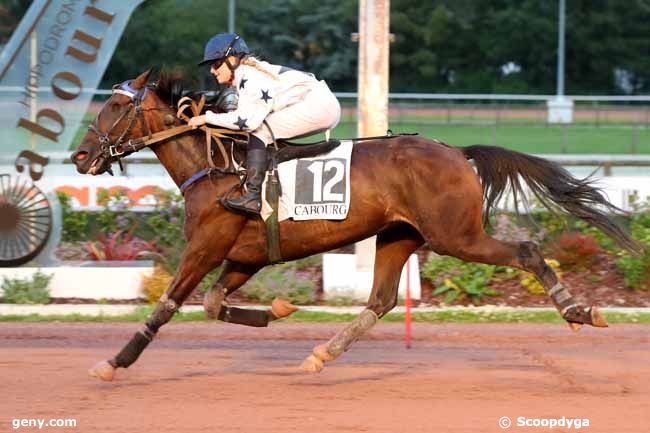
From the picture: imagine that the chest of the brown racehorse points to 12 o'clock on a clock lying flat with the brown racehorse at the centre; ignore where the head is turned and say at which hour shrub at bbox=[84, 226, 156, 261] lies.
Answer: The shrub is roughly at 2 o'clock from the brown racehorse.

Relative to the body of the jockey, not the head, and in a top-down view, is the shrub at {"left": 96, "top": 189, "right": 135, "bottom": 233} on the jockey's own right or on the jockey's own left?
on the jockey's own right

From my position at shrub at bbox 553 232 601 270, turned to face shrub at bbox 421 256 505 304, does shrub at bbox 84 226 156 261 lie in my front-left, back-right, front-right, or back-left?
front-right

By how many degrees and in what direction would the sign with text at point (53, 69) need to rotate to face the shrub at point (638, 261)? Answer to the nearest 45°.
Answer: approximately 90° to its left

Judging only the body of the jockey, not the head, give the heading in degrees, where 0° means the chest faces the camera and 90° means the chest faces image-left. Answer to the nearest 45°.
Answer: approximately 90°

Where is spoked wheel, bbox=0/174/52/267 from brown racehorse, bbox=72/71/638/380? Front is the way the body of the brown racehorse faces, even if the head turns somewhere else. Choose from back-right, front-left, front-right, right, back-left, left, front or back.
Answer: front-right

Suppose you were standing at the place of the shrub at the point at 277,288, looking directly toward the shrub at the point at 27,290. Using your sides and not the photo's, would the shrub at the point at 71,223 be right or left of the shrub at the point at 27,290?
right

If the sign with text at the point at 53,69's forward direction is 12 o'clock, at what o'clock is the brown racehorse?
The brown racehorse is roughly at 11 o'clock from the sign with text.

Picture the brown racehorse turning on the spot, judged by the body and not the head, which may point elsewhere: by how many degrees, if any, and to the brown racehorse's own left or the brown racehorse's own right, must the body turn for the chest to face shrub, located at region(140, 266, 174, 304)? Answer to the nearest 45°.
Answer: approximately 45° to the brown racehorse's own right

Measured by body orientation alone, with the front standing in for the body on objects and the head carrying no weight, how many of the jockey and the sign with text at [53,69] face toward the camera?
1

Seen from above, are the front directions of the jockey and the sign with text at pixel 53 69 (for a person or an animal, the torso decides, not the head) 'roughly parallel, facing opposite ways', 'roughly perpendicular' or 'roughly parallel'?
roughly perpendicular

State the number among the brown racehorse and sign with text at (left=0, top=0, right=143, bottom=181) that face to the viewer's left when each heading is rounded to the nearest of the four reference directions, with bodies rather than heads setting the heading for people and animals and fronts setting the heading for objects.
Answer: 1

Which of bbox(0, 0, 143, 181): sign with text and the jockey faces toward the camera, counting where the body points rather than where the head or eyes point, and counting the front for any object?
the sign with text

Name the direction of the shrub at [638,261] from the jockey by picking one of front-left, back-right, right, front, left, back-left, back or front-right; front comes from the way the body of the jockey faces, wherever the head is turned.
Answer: back-right

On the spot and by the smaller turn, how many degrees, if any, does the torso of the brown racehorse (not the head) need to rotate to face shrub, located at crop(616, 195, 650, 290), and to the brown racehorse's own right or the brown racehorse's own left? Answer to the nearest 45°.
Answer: approximately 135° to the brown racehorse's own right

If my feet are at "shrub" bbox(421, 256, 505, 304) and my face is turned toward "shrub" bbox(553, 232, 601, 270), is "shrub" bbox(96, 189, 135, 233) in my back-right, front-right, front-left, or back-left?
back-left

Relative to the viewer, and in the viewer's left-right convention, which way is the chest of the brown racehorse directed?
facing to the left of the viewer
